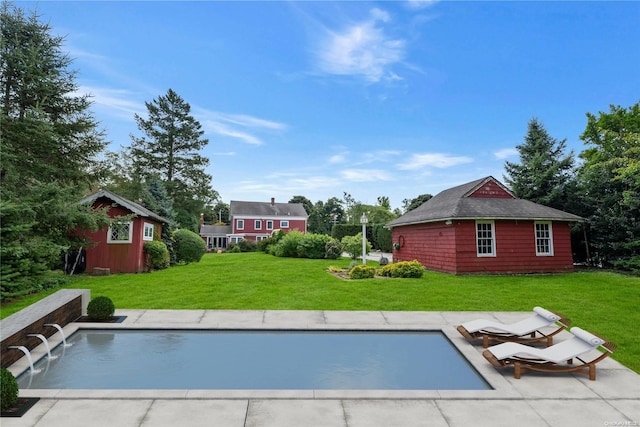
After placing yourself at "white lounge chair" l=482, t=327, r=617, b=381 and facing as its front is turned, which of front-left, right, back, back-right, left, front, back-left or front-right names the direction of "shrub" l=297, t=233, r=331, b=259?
front-right

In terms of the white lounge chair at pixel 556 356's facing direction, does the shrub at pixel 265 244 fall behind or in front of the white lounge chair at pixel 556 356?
in front

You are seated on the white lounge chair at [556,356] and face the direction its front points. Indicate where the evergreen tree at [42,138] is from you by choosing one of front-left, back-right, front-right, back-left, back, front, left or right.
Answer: front

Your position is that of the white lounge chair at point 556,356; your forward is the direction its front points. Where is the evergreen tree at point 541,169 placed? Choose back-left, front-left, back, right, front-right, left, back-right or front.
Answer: right

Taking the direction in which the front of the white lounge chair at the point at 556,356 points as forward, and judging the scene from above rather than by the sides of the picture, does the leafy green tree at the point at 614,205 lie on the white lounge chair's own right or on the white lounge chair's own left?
on the white lounge chair's own right

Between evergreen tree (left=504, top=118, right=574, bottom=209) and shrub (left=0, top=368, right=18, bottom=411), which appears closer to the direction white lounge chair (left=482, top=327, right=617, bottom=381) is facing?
the shrub

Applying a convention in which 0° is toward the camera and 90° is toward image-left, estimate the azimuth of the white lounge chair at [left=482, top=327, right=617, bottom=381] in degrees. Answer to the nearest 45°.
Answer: approximately 90°

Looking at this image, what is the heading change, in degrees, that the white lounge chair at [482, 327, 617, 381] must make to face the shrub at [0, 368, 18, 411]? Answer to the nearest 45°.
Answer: approximately 45° to its left

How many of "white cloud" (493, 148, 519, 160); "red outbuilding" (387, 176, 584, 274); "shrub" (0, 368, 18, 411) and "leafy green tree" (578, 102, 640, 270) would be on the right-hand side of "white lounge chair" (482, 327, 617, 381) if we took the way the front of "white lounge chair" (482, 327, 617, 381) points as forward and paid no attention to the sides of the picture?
3

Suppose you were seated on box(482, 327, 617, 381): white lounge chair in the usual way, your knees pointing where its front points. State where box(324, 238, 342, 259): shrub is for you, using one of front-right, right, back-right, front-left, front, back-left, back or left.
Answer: front-right

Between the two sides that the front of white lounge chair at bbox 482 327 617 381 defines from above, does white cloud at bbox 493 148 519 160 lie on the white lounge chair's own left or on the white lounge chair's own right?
on the white lounge chair's own right
